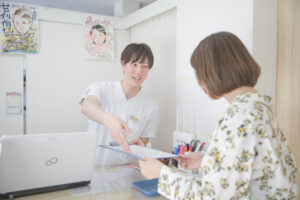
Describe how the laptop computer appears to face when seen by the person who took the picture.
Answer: facing away from the viewer and to the left of the viewer

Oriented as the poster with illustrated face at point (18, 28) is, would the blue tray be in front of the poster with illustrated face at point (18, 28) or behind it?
in front

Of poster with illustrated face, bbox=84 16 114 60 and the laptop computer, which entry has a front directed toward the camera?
the poster with illustrated face

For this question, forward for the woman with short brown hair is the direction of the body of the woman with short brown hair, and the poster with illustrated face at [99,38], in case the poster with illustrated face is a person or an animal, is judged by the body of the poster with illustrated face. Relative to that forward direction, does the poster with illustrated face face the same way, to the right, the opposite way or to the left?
the opposite way

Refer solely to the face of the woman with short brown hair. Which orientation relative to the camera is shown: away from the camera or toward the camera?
away from the camera

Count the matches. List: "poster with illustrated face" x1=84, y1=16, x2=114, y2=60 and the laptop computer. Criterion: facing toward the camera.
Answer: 1

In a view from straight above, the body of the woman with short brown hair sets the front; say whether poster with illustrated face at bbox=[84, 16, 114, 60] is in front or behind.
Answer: in front

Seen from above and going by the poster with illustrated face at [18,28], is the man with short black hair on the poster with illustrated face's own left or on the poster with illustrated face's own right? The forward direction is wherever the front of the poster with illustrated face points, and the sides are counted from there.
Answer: on the poster with illustrated face's own left

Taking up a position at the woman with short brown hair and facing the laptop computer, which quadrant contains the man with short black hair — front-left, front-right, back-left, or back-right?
front-right

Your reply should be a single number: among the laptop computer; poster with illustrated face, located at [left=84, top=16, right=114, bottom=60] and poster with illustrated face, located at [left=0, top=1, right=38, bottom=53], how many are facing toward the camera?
2

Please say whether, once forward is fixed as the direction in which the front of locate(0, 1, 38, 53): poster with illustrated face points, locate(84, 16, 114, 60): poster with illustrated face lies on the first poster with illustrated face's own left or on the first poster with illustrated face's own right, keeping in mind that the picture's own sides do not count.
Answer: on the first poster with illustrated face's own left

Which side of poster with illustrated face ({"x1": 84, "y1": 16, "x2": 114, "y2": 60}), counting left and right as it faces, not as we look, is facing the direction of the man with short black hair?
front

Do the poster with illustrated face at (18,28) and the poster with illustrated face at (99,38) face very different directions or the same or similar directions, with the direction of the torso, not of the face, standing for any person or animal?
same or similar directions

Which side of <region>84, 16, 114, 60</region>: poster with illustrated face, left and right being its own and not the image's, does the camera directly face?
front

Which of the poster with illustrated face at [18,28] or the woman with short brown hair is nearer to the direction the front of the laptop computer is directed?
the poster with illustrated face

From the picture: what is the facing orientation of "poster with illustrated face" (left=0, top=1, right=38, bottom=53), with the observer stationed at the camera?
facing the viewer
